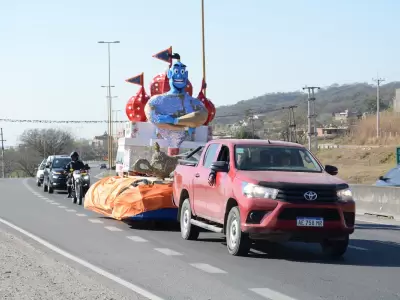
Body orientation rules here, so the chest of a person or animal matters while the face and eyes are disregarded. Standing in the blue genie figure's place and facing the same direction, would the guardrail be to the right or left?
on its left

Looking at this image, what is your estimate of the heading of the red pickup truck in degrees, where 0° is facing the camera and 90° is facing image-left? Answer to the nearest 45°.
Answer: approximately 315°

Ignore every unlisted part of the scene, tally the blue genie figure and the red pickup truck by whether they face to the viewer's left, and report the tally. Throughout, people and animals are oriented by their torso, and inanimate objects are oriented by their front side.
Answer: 0

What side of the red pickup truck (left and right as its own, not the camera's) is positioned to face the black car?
back

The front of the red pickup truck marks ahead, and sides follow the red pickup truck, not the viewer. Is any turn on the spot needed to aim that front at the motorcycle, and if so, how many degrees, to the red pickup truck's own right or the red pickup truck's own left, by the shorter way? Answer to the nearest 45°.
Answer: approximately 180°

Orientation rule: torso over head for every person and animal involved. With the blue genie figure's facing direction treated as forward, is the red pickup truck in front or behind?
in front

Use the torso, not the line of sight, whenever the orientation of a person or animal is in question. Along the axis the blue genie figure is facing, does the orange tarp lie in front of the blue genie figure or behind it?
in front

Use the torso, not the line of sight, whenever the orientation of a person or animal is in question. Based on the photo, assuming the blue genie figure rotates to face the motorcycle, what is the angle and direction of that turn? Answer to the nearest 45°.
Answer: approximately 90° to its right

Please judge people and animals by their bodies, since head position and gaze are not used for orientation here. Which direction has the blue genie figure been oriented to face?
toward the camera
